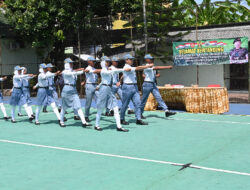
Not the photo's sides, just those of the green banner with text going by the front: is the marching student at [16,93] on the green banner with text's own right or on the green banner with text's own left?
on the green banner with text's own right

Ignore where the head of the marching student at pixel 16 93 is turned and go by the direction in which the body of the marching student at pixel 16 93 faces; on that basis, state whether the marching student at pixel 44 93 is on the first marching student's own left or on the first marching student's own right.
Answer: on the first marching student's own right

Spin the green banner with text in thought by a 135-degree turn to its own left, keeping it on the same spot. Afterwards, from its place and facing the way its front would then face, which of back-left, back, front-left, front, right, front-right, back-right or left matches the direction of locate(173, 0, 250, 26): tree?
front-left

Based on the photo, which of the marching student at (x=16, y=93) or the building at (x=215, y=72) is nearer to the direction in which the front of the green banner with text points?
the marching student
